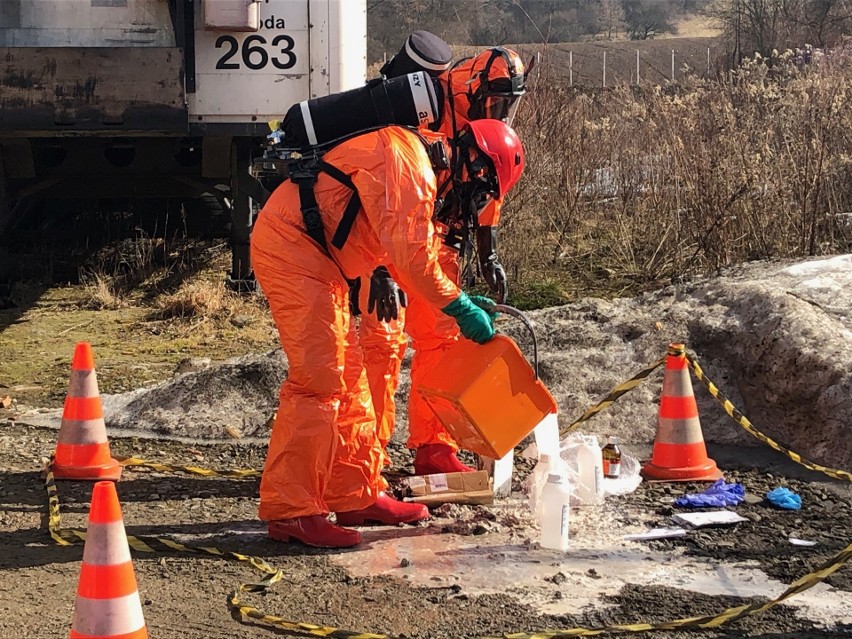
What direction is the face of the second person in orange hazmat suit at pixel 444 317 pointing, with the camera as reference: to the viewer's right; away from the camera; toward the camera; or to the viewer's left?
to the viewer's right

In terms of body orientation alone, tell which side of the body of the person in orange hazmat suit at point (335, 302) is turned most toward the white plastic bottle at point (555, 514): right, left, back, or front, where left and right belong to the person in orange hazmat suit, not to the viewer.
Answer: front

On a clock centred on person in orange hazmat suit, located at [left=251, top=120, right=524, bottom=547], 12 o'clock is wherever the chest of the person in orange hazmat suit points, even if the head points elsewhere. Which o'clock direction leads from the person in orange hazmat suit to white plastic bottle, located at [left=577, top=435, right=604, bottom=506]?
The white plastic bottle is roughly at 11 o'clock from the person in orange hazmat suit.

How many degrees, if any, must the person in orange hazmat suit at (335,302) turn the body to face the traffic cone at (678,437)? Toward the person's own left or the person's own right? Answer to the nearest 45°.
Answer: approximately 45° to the person's own left

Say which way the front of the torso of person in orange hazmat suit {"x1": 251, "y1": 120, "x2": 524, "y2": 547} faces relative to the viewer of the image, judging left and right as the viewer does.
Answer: facing to the right of the viewer

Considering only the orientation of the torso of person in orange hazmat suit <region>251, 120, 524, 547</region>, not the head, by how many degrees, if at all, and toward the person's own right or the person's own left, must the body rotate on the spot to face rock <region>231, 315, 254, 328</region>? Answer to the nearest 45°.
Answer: approximately 90° to the person's own left

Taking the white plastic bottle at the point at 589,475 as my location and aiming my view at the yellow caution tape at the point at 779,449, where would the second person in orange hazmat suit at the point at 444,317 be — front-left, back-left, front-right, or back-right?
back-left

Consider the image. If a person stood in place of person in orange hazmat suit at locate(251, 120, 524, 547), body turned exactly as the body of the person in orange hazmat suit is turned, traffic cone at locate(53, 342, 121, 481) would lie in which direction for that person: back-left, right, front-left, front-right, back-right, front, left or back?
back-left

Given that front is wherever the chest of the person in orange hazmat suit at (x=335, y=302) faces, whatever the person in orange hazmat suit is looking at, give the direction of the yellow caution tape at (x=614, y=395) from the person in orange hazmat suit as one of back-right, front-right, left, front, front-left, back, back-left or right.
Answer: front-left

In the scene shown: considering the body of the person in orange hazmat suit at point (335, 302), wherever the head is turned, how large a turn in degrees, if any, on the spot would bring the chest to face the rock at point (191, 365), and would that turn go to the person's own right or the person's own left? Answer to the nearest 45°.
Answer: approximately 90° to the person's own left
